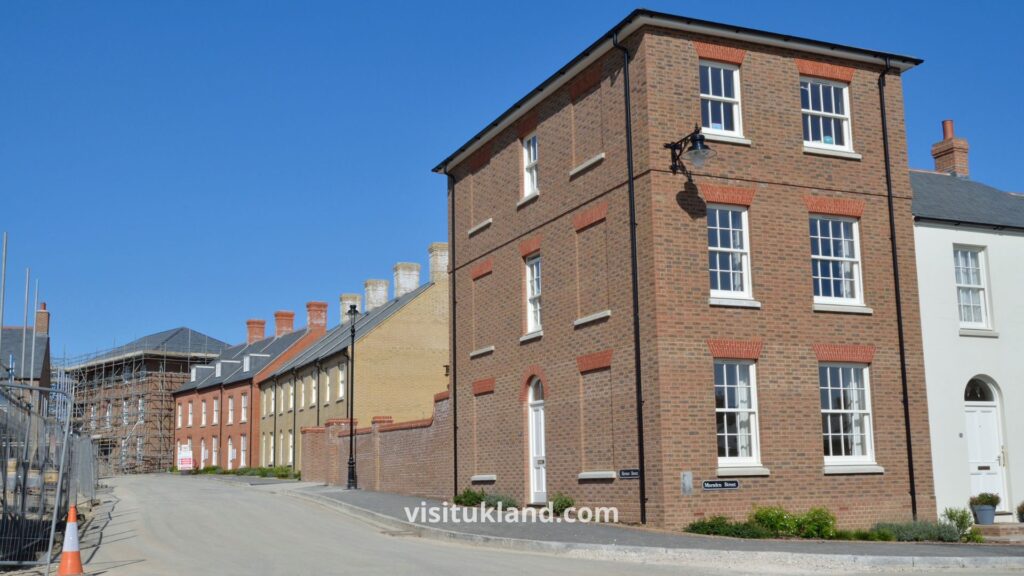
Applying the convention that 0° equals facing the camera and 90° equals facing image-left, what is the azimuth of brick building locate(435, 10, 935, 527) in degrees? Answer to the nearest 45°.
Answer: approximately 45°

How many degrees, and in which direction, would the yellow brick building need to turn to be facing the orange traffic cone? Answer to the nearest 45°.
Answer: approximately 45° to its left

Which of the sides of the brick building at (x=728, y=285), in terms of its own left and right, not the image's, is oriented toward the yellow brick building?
right

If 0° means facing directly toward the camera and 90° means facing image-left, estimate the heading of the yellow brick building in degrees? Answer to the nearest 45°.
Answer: approximately 45°

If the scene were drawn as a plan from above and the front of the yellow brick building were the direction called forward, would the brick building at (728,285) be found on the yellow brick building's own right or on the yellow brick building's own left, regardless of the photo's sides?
on the yellow brick building's own left
